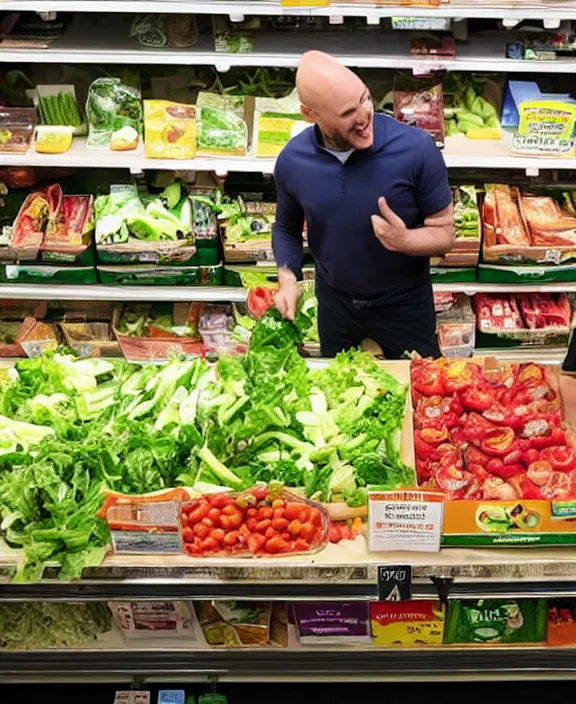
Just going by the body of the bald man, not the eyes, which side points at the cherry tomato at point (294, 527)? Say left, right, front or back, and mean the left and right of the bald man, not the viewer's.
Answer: front

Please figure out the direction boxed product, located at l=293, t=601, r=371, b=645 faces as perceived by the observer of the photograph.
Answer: facing the viewer

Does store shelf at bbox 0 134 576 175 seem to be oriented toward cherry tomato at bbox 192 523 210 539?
yes

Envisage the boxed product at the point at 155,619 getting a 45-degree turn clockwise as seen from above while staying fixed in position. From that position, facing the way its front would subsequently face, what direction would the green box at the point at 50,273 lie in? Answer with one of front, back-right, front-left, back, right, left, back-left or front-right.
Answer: back-right

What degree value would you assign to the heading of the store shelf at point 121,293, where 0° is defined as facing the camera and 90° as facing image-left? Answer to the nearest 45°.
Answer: approximately 0°

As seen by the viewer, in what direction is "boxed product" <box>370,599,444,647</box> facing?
toward the camera

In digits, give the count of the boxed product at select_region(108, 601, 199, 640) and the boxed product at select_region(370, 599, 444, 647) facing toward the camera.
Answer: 2
